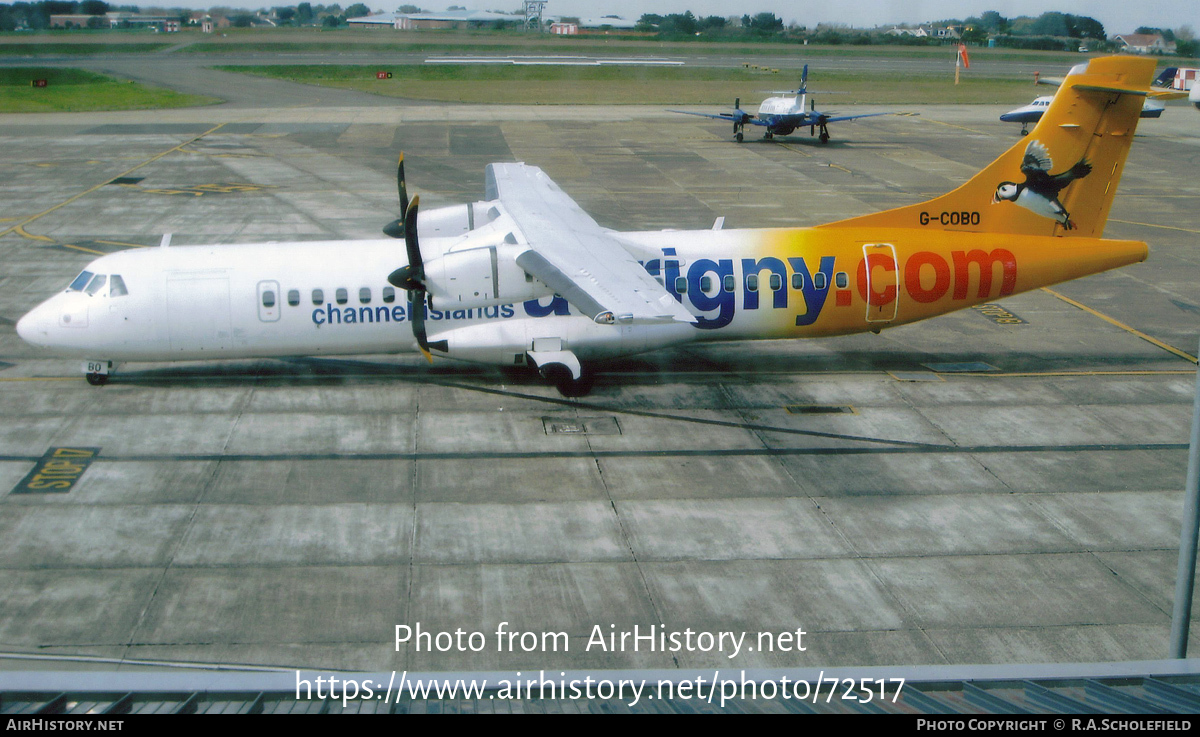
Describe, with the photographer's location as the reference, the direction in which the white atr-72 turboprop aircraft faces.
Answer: facing to the left of the viewer
